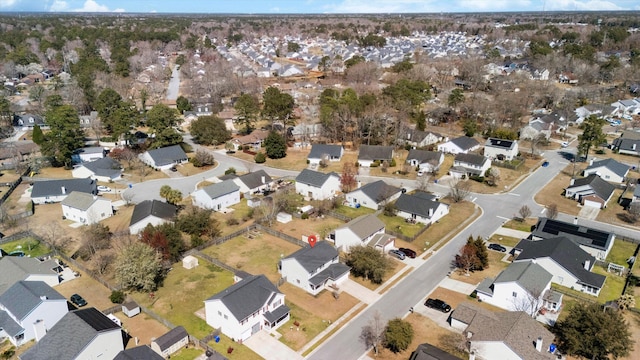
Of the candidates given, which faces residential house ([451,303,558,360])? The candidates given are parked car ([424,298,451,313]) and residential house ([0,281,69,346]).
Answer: the parked car

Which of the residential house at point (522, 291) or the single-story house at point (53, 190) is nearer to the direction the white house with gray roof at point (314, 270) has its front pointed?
the residential house

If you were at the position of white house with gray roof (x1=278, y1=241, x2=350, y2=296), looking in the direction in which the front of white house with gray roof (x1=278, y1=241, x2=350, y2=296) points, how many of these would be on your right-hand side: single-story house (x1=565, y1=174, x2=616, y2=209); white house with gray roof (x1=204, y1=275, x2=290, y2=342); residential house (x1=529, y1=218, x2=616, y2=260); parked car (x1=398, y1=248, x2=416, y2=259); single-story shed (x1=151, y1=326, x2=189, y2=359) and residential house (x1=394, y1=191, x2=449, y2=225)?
2

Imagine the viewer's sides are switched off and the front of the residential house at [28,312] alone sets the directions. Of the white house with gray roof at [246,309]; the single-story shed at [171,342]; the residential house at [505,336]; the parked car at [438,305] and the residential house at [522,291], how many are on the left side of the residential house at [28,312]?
5

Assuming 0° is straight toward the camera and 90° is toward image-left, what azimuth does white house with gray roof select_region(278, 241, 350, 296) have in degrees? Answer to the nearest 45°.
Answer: approximately 315°

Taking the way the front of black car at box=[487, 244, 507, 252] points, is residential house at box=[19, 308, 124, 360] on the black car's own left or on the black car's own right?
on the black car's own right

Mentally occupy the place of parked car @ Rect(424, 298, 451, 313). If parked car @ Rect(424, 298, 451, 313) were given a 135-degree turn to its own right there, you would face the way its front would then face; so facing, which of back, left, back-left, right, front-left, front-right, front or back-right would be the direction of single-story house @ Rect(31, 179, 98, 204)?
front

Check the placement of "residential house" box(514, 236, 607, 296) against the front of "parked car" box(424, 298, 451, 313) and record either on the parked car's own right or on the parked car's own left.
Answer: on the parked car's own left

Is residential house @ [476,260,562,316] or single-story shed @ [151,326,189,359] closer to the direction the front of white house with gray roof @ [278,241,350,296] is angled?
the residential house

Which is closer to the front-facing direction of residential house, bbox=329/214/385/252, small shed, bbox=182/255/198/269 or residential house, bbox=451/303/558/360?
the residential house

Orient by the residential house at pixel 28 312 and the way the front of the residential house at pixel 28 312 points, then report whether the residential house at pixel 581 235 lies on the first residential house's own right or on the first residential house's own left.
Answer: on the first residential house's own left

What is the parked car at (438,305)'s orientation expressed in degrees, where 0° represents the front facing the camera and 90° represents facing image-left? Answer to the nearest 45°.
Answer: approximately 315°
